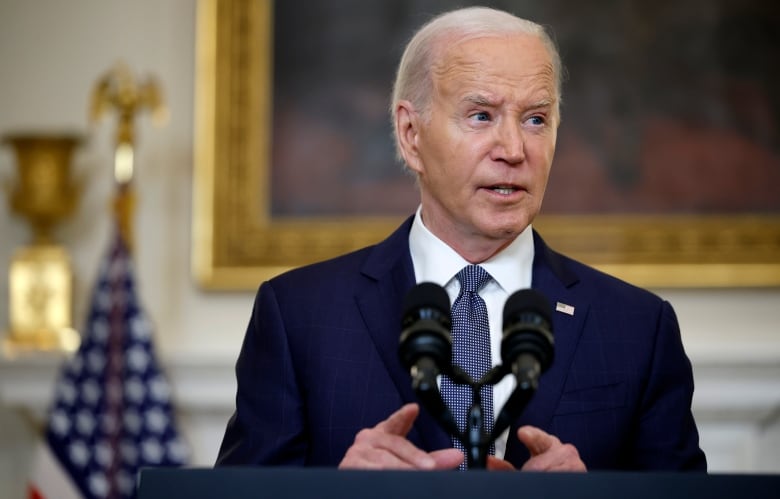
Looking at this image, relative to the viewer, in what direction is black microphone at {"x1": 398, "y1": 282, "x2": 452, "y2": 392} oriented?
away from the camera

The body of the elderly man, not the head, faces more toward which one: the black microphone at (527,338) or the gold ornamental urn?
the black microphone

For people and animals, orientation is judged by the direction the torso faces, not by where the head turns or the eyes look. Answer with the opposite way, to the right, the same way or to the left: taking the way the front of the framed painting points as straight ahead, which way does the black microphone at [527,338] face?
the opposite way

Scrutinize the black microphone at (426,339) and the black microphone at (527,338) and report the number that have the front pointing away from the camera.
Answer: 2

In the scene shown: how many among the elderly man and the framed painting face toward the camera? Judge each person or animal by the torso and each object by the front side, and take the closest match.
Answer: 2

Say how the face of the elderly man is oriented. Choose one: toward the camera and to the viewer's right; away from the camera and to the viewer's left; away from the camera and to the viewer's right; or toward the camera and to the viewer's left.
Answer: toward the camera and to the viewer's right

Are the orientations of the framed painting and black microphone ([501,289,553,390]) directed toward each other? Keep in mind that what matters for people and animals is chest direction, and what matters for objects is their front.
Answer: yes

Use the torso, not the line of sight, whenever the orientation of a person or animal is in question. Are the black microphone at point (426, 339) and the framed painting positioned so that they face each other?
yes

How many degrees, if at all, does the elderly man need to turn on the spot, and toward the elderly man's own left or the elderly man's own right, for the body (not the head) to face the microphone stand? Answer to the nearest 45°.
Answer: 0° — they already face it

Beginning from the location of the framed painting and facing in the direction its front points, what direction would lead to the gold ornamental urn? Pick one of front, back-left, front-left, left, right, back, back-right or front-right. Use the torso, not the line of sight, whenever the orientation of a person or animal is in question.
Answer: right

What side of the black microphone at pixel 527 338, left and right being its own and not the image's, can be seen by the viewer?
back

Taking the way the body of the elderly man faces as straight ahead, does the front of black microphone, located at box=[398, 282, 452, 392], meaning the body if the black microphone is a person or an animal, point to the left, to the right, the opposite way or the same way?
the opposite way
